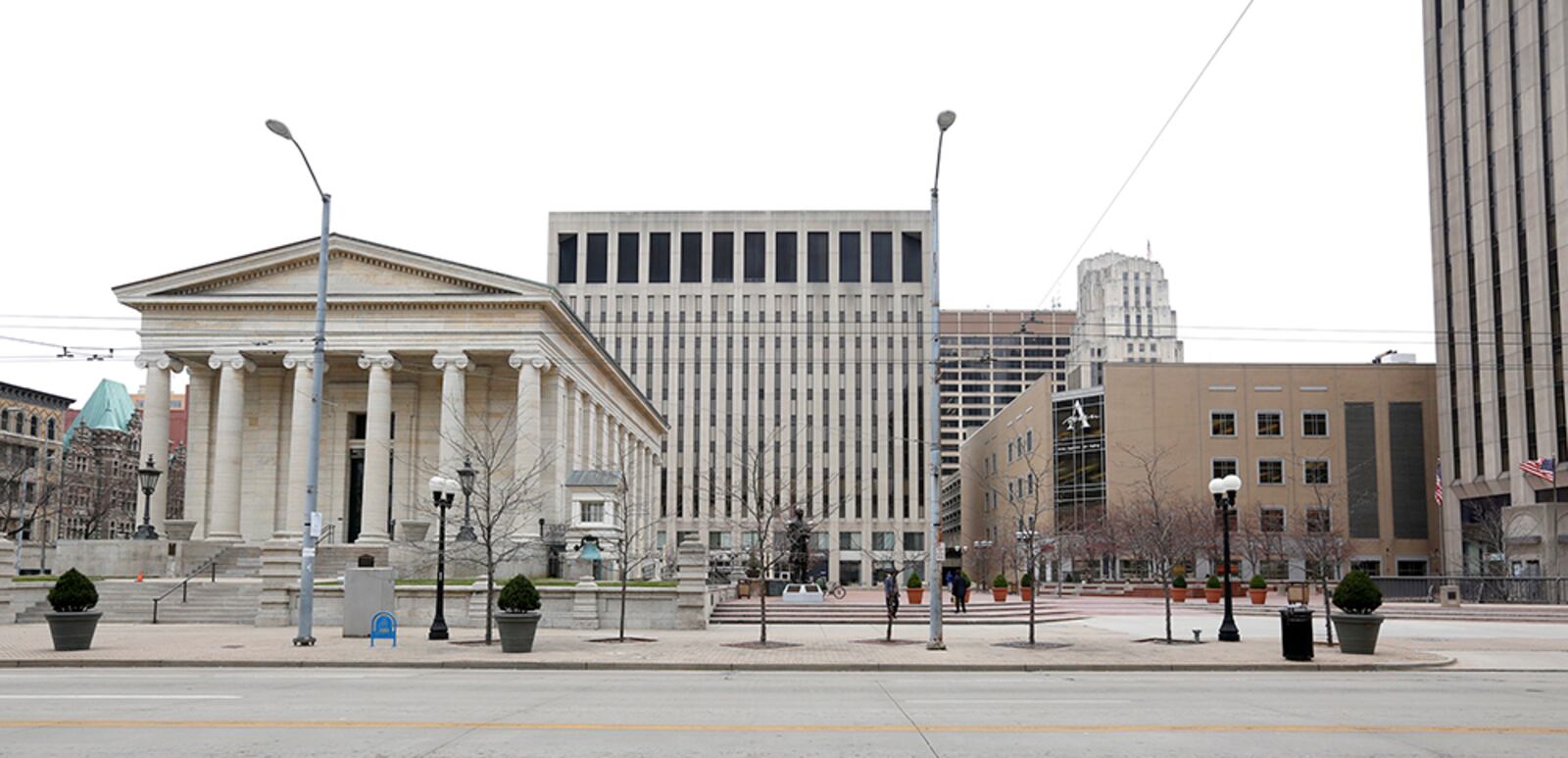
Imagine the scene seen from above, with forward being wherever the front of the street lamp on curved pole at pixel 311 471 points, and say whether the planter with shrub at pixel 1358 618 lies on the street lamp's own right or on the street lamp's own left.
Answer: on the street lamp's own left

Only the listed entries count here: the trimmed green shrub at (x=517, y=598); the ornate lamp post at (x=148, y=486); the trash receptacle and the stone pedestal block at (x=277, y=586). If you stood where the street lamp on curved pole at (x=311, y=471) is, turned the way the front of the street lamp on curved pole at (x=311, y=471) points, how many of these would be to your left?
2

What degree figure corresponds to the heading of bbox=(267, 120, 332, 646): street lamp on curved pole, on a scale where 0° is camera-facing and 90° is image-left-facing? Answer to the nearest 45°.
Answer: approximately 45°

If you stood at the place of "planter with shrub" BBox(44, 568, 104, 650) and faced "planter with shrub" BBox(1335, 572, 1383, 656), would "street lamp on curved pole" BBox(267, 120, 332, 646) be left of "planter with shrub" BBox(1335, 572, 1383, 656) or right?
left

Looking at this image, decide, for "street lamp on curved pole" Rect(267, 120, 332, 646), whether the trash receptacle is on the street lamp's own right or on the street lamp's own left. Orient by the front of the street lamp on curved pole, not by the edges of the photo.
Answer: on the street lamp's own left

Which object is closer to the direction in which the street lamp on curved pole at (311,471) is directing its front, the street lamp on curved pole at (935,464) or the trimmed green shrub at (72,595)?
the trimmed green shrub
